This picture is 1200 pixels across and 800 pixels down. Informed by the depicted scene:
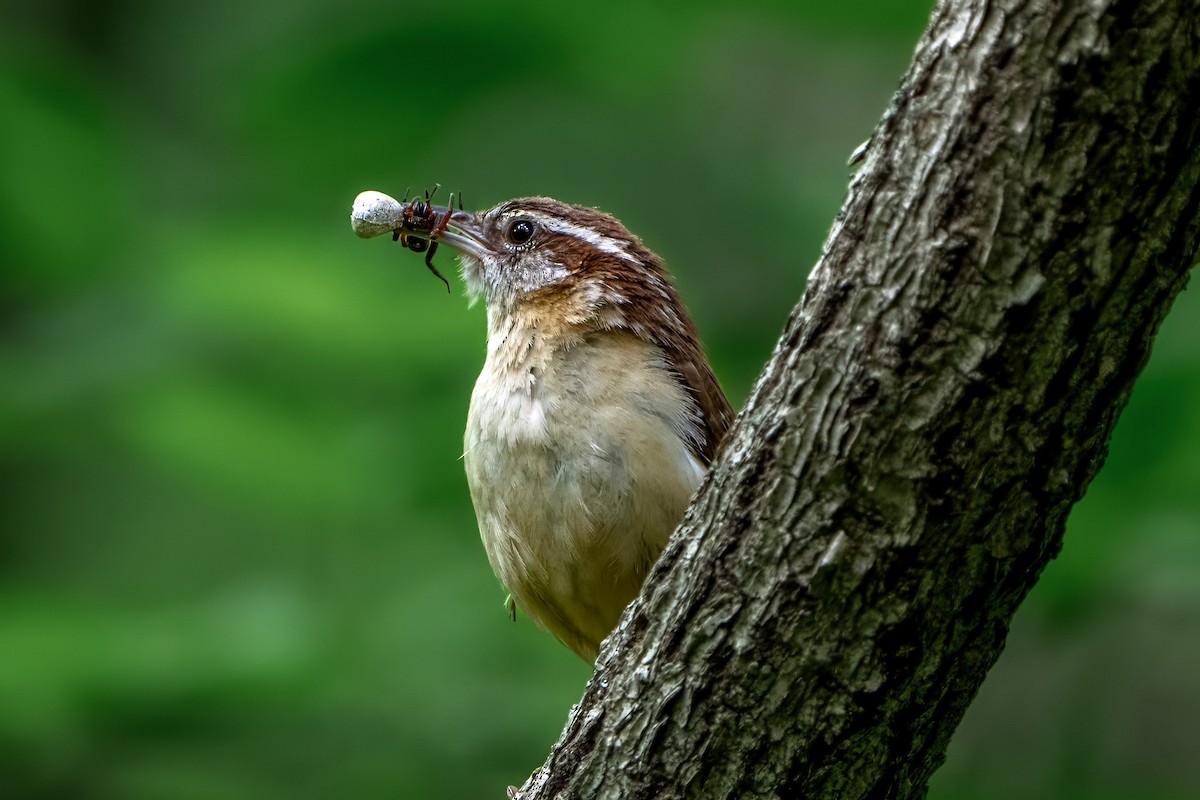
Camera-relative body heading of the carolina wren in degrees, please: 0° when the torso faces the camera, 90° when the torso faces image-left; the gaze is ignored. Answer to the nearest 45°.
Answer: approximately 45°
